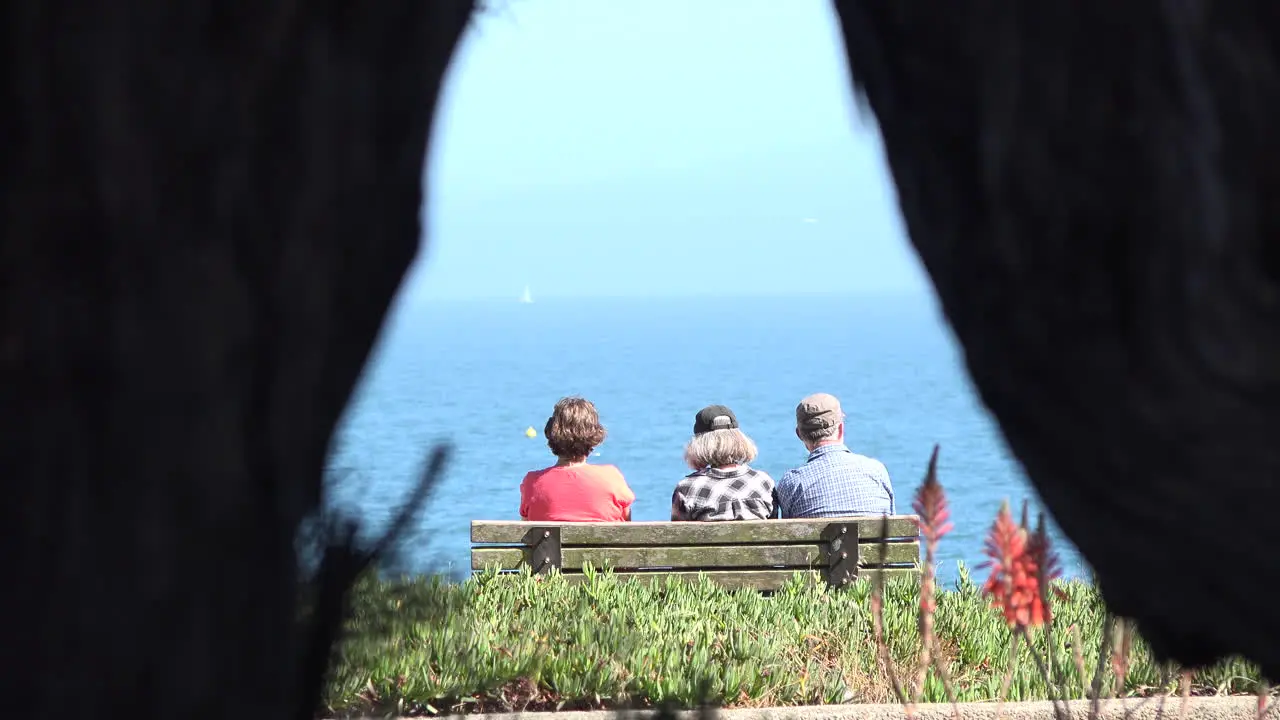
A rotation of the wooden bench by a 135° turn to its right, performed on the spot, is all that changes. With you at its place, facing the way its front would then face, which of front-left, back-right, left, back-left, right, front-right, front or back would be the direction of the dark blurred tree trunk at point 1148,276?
front-right

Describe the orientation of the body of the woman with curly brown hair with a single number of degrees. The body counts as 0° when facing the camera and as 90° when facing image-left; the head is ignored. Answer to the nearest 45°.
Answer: approximately 180°

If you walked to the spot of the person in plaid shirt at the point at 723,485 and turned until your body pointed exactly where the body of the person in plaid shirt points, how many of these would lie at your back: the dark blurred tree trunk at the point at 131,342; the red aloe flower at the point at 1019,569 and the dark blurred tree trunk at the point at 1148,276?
3

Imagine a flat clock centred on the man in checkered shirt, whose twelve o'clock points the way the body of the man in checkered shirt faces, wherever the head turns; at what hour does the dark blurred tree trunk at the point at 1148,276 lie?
The dark blurred tree trunk is roughly at 6 o'clock from the man in checkered shirt.

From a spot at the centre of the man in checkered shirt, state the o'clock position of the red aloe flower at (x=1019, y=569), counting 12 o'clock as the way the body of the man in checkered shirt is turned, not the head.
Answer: The red aloe flower is roughly at 6 o'clock from the man in checkered shirt.

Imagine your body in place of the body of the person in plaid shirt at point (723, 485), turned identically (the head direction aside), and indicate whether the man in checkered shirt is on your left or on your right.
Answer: on your right

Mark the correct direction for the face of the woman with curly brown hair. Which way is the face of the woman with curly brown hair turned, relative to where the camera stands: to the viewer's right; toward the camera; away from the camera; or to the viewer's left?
away from the camera

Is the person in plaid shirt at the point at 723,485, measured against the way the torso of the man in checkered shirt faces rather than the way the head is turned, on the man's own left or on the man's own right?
on the man's own left

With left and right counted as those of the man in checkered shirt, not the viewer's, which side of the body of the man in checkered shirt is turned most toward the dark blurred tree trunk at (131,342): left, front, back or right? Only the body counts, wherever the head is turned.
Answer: back

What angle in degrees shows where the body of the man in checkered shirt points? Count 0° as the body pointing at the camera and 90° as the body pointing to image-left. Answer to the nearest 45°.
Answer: approximately 180°

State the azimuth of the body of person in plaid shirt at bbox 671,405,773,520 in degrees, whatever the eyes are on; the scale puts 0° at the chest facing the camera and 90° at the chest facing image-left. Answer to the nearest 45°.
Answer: approximately 180°

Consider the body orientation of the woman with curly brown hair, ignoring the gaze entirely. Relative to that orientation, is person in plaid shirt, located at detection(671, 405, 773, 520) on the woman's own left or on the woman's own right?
on the woman's own right

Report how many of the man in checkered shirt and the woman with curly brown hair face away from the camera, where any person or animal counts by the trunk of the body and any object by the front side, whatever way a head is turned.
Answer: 2

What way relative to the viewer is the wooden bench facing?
away from the camera
